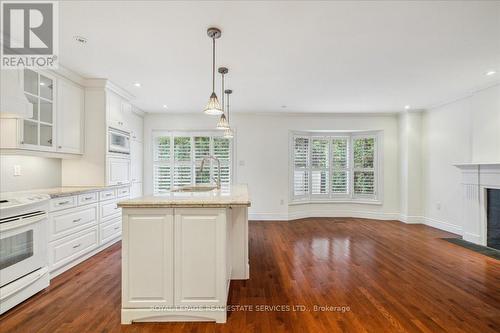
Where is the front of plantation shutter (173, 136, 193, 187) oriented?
toward the camera

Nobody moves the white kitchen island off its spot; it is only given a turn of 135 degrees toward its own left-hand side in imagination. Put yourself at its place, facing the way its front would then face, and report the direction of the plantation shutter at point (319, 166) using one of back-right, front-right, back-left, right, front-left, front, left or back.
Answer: front

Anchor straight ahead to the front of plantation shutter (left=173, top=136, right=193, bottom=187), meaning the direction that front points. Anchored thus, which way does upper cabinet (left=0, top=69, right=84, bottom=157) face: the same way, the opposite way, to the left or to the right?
to the left

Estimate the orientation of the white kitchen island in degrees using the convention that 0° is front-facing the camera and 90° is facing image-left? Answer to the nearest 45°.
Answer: approximately 0°

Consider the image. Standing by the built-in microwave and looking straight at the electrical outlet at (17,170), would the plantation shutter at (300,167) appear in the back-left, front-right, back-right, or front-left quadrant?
back-left

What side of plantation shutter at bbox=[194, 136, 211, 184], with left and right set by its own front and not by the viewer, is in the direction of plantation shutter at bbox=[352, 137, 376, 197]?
left

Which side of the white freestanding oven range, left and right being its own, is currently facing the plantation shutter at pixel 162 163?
left

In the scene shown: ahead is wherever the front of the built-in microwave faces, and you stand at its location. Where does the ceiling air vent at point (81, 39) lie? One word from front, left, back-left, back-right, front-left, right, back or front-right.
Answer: front-right

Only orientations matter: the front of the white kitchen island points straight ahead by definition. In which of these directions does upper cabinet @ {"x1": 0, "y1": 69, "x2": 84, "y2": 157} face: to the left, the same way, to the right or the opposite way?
to the left

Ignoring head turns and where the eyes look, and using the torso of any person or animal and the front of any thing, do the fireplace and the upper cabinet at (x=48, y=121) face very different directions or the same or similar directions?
very different directions

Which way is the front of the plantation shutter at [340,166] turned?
toward the camera

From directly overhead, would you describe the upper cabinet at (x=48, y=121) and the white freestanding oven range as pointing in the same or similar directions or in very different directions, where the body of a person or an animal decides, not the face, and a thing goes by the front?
same or similar directions

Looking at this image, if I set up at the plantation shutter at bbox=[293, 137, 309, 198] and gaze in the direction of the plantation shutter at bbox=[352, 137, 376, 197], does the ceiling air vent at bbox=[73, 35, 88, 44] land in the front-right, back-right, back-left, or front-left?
back-right

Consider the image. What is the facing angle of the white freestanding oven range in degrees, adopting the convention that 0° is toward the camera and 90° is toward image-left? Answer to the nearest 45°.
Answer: approximately 315°

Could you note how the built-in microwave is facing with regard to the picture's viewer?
facing the viewer and to the right of the viewer

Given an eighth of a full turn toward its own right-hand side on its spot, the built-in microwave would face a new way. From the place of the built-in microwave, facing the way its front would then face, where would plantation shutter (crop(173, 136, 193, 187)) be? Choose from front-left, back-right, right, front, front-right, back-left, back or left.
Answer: back-left

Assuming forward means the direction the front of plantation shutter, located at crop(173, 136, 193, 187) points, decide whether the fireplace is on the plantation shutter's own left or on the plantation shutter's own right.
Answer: on the plantation shutter's own left

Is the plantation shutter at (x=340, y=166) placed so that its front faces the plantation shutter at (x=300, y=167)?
no

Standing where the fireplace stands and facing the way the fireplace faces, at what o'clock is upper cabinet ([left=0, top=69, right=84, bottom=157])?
The upper cabinet is roughly at 12 o'clock from the fireplace.

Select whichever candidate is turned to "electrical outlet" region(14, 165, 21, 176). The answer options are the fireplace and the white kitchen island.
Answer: the fireplace

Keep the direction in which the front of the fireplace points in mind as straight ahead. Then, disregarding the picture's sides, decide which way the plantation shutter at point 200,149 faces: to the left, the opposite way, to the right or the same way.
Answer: to the left
